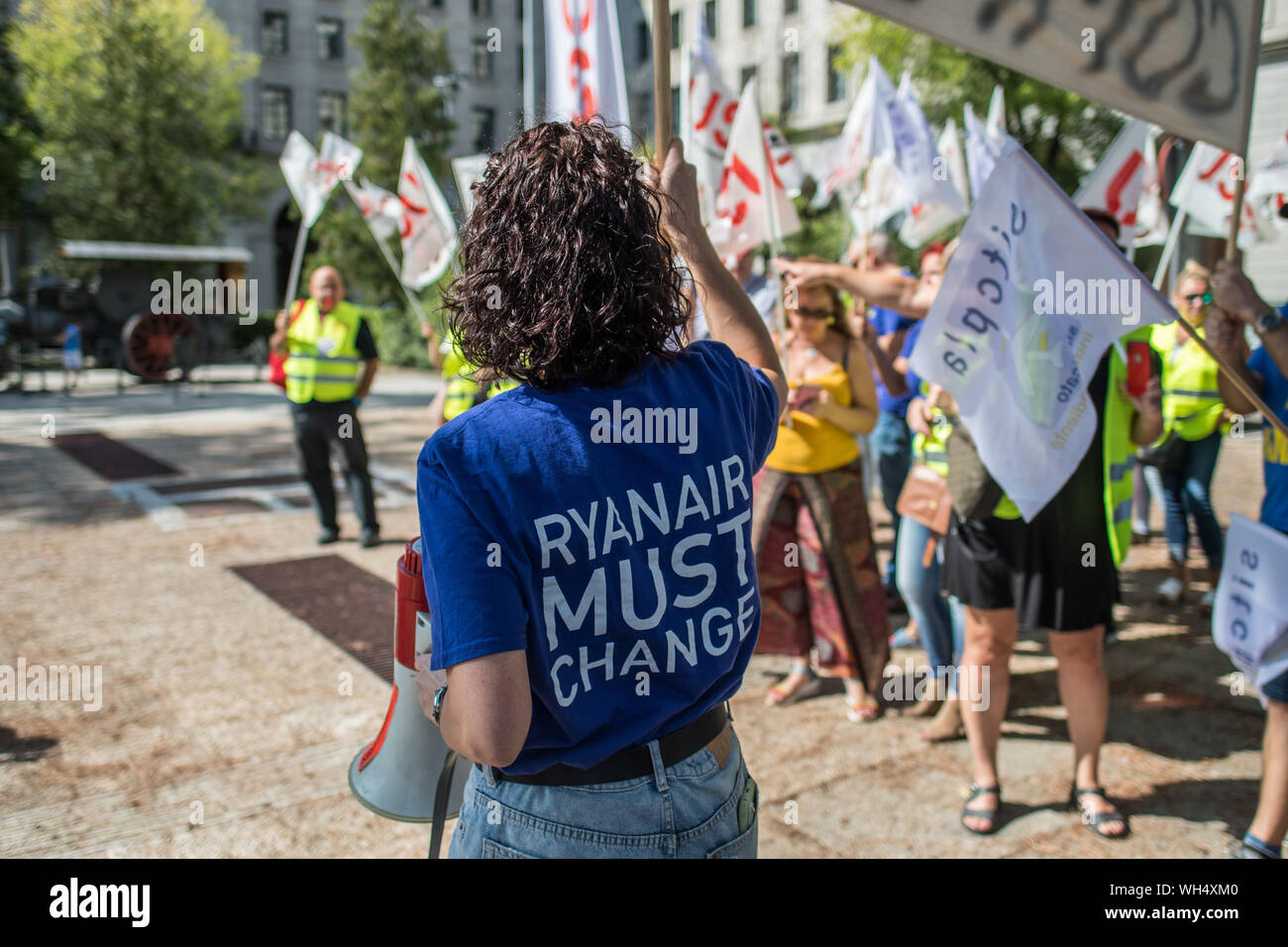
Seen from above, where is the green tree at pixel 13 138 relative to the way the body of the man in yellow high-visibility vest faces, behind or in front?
behind

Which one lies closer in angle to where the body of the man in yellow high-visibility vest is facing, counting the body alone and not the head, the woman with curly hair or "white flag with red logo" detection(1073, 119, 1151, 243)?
the woman with curly hair

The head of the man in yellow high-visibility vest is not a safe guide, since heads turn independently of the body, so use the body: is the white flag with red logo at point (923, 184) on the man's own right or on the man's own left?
on the man's own left

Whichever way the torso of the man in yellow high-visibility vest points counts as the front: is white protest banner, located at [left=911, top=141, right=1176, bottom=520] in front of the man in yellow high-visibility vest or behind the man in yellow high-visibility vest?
in front

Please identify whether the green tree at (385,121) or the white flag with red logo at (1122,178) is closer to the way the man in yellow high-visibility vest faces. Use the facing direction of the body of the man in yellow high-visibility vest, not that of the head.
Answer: the white flag with red logo

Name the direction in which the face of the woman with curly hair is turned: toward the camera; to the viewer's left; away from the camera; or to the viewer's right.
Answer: away from the camera

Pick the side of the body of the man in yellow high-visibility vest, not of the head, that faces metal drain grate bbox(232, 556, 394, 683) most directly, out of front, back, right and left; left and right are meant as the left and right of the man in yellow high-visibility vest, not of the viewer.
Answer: front

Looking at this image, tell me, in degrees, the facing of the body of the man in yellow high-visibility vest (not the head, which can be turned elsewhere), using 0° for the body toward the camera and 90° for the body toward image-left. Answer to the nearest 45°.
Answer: approximately 0°

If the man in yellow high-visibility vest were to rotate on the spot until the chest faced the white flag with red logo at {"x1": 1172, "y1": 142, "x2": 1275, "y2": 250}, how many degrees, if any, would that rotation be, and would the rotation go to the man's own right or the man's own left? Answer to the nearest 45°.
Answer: approximately 90° to the man's own left

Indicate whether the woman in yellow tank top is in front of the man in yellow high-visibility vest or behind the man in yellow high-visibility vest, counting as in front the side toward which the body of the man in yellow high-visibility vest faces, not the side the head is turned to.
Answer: in front

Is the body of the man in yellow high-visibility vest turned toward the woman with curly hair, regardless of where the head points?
yes
